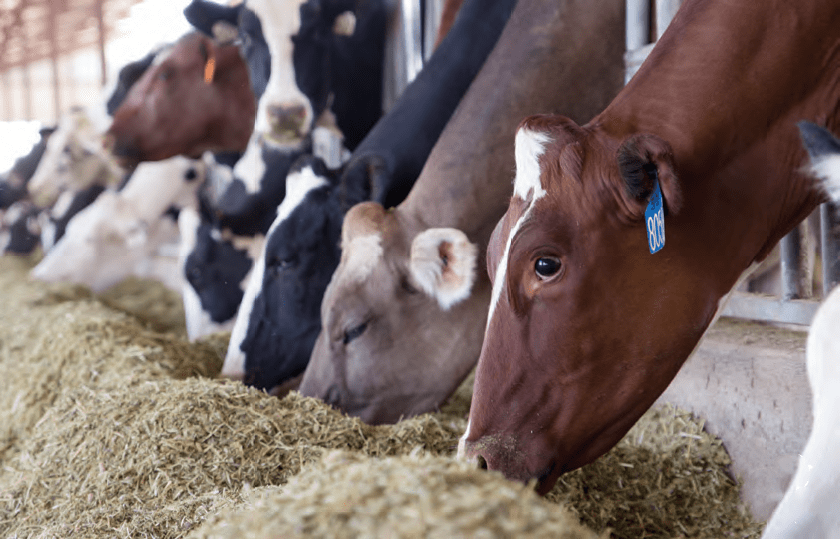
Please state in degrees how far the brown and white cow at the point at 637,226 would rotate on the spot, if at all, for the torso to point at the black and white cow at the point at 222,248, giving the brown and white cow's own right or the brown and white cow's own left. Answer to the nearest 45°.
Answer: approximately 45° to the brown and white cow's own right

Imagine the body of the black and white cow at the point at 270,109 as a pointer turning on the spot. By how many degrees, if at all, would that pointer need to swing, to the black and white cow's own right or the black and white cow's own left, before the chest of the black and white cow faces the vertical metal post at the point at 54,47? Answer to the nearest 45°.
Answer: approximately 135° to the black and white cow's own right

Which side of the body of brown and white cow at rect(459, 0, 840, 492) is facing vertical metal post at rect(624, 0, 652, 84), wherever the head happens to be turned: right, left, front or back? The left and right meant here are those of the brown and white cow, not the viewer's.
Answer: right

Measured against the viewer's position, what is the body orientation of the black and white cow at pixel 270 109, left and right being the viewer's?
facing the viewer and to the left of the viewer

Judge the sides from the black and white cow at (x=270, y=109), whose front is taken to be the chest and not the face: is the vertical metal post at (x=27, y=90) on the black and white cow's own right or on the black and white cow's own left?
on the black and white cow's own right

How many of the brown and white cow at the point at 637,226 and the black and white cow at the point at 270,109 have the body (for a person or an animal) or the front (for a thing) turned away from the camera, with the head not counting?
0

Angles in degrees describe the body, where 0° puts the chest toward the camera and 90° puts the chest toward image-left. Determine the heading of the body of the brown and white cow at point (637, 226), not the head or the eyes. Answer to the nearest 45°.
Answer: approximately 90°

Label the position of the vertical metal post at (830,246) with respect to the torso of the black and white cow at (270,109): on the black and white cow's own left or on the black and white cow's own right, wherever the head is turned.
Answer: on the black and white cow's own left

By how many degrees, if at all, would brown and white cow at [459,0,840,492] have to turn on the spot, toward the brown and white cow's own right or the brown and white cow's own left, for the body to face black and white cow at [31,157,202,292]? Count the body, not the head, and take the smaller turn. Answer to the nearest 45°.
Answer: approximately 45° to the brown and white cow's own right
